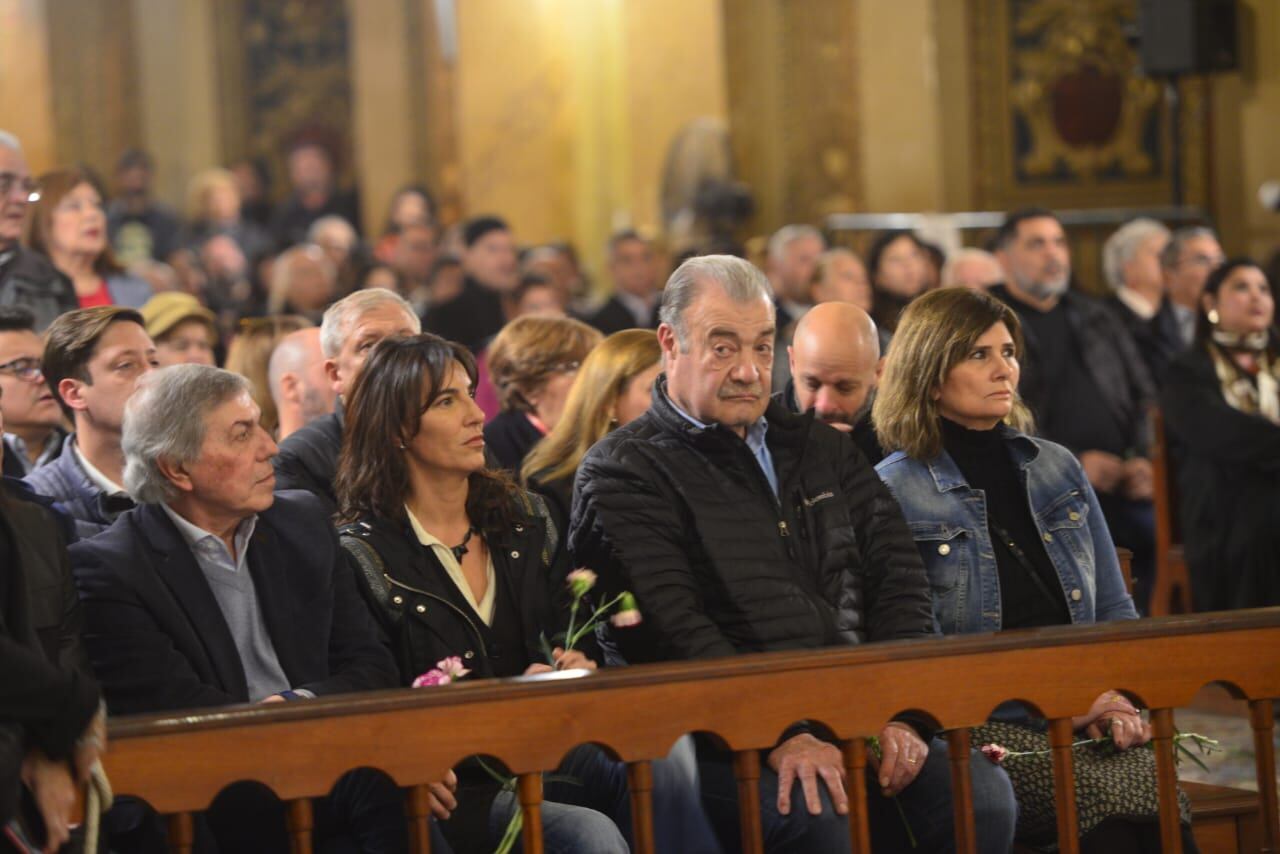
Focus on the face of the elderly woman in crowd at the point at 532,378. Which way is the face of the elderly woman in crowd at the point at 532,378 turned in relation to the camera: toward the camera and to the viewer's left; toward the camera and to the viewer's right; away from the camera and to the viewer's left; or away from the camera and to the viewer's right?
toward the camera and to the viewer's right

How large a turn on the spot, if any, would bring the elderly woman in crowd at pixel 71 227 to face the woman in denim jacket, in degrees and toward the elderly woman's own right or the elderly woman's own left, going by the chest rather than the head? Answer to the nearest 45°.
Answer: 0° — they already face them

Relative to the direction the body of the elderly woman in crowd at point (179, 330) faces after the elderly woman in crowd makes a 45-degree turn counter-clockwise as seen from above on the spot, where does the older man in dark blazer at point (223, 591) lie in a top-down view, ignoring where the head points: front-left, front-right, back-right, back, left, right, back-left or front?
right

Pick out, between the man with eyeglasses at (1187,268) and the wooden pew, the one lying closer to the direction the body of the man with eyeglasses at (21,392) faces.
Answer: the wooden pew

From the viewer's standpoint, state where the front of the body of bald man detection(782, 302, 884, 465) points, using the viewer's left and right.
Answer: facing the viewer

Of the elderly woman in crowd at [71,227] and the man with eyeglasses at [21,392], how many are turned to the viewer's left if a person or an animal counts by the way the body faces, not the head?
0

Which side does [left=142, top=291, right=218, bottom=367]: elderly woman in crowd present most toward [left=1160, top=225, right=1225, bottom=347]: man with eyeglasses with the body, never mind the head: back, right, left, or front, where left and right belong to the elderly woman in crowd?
left

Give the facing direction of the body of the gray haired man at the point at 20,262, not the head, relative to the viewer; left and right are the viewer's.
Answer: facing the viewer and to the right of the viewer

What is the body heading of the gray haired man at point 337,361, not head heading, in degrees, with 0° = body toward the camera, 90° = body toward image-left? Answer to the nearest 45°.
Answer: approximately 315°

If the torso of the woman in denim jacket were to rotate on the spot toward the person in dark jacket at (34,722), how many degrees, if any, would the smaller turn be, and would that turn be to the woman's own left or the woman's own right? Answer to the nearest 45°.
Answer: approximately 90° to the woman's own right

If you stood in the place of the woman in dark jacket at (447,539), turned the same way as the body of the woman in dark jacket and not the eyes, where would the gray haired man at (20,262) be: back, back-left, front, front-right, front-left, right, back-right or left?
back

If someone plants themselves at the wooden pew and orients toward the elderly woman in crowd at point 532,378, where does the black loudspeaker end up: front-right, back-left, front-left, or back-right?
front-right

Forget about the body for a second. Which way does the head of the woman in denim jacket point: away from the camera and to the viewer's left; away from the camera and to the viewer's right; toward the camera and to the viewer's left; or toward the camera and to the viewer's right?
toward the camera and to the viewer's right
